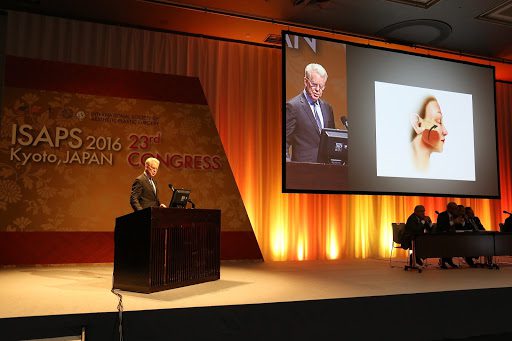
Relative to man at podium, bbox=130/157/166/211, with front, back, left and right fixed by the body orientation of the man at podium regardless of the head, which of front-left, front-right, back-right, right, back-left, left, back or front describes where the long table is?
front-left

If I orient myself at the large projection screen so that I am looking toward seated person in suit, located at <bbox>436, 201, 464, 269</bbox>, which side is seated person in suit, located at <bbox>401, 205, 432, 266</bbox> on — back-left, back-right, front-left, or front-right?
front-right

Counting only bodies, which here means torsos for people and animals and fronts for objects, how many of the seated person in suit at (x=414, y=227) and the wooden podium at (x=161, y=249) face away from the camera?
0

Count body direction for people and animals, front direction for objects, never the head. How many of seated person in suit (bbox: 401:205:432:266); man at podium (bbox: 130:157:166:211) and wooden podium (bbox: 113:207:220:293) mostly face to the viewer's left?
0

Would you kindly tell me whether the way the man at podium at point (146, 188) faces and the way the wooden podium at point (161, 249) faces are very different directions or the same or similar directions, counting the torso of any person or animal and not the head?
same or similar directions

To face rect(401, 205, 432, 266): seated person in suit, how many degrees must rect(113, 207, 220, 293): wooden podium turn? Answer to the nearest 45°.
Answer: approximately 90° to its left

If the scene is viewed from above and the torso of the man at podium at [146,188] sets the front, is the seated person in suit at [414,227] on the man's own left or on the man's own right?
on the man's own left

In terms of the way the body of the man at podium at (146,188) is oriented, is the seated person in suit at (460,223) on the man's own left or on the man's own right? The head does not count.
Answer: on the man's own left

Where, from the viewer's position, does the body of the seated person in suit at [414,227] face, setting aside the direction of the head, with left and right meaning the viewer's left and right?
facing the viewer and to the right of the viewer

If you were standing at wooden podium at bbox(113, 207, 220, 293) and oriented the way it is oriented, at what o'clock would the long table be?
The long table is roughly at 10 o'clock from the wooden podium.

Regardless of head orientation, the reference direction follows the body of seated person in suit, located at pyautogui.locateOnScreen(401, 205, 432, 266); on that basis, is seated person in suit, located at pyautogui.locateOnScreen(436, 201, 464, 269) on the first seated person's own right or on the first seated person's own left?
on the first seated person's own left

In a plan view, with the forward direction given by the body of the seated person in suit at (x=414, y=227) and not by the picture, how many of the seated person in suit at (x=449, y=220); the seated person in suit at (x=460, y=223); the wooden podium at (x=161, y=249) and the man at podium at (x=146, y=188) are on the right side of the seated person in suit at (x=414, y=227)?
2

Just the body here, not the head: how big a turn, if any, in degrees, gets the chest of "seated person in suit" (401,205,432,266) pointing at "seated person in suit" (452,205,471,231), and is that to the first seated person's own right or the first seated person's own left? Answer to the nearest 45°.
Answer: approximately 90° to the first seated person's own left

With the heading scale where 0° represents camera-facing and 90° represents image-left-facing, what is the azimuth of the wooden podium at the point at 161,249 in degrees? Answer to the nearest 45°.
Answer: approximately 315°

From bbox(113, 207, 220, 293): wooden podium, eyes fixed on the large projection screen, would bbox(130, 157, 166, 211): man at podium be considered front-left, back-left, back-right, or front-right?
front-left

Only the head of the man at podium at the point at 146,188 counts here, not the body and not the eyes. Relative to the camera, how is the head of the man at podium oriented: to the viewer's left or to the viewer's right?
to the viewer's right

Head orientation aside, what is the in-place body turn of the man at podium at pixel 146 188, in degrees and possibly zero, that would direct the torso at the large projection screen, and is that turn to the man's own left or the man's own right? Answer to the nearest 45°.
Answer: approximately 90° to the man's own left

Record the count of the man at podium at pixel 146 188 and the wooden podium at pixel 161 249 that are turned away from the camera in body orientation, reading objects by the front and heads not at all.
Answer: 0
